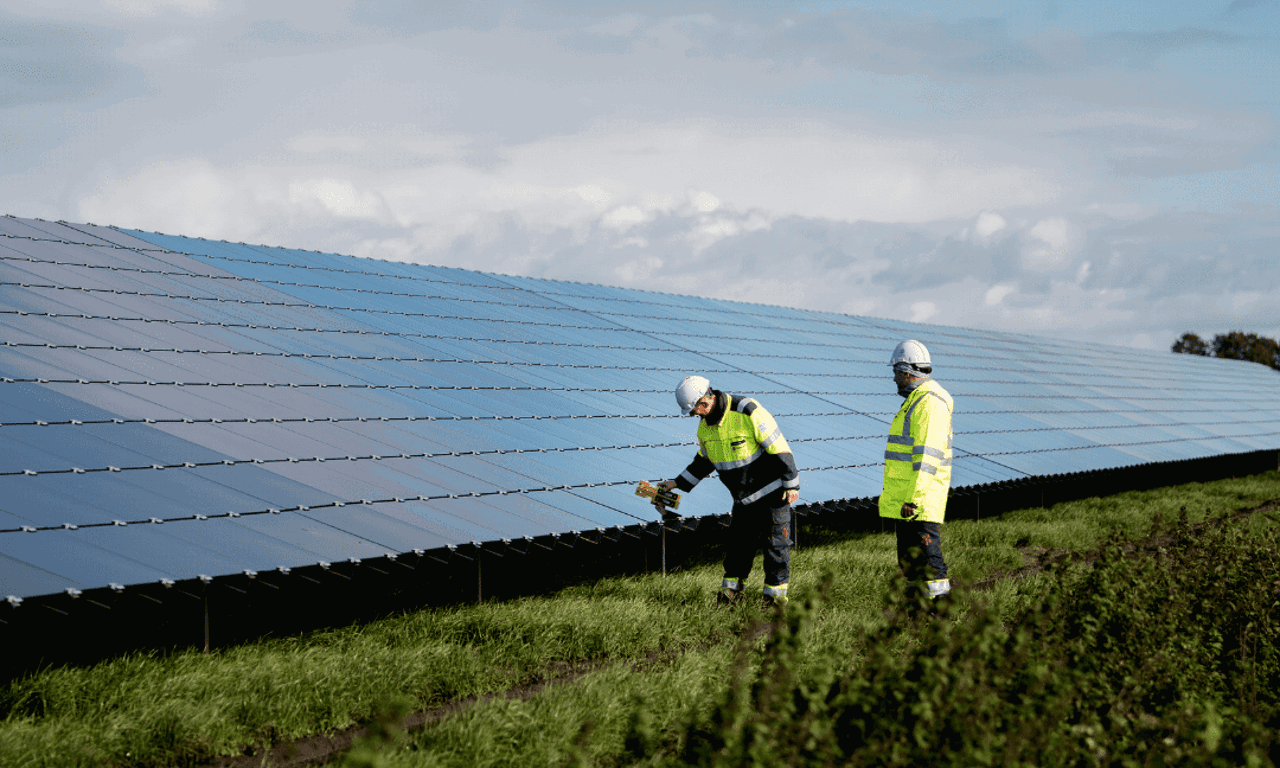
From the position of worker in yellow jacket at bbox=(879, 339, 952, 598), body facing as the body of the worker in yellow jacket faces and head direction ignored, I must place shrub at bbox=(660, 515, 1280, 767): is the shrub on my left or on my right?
on my left

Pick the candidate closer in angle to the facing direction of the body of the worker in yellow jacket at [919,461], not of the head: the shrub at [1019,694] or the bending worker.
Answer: the bending worker

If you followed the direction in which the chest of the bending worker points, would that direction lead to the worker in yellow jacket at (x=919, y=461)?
no

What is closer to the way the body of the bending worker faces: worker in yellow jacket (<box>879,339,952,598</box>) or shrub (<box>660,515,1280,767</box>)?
the shrub

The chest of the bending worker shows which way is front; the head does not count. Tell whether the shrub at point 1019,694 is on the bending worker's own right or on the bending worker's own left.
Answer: on the bending worker's own left

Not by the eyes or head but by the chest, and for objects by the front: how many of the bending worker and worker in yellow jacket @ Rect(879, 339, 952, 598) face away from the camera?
0

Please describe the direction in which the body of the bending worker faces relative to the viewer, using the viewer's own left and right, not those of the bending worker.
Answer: facing the viewer and to the left of the viewer

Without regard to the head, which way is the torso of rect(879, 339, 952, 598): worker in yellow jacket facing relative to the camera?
to the viewer's left

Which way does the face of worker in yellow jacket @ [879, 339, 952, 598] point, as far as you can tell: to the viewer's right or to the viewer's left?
to the viewer's left
